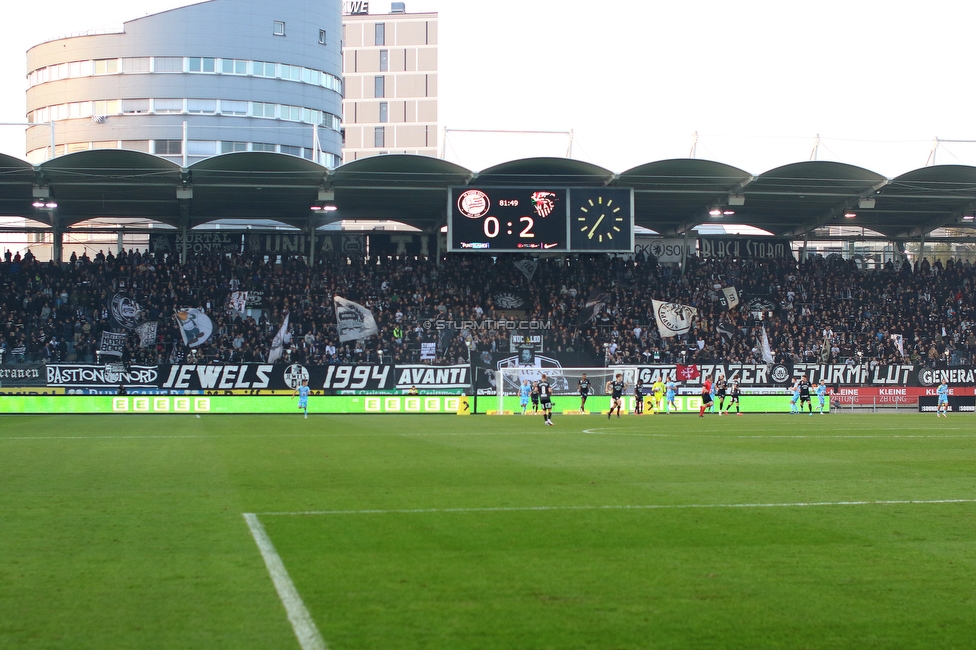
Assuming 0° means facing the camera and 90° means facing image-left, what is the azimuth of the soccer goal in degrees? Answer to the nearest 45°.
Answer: approximately 0°

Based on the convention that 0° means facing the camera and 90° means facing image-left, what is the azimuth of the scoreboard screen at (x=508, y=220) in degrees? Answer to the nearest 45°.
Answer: approximately 0°

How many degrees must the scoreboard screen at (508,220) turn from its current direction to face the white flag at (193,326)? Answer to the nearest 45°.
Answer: approximately 90° to its right

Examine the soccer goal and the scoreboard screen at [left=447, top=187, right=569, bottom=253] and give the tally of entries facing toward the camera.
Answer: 2

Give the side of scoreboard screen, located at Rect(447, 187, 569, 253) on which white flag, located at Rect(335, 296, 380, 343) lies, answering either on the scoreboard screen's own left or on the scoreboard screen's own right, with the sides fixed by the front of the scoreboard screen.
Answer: on the scoreboard screen's own right

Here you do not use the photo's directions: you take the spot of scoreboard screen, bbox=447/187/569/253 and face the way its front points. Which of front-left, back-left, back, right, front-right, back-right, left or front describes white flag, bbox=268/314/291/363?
right

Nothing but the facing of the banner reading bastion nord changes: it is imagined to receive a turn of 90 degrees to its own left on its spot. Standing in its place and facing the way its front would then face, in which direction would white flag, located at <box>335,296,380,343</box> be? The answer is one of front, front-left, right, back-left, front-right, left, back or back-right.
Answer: left
